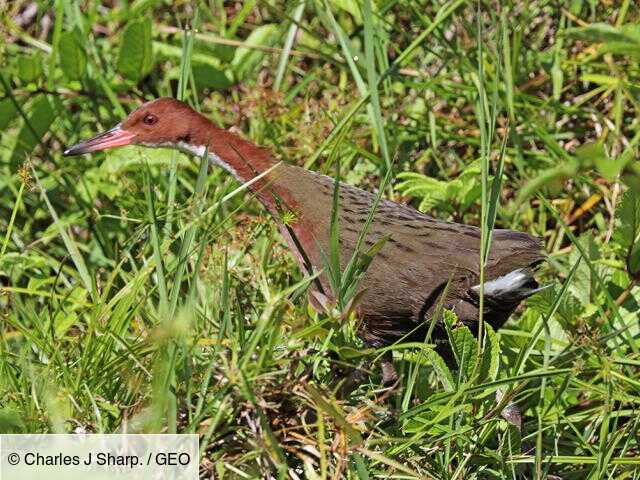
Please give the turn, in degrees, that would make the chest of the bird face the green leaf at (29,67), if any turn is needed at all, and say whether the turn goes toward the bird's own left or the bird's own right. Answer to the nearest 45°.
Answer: approximately 45° to the bird's own right

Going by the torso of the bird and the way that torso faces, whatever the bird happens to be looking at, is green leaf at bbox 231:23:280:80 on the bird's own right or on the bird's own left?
on the bird's own right

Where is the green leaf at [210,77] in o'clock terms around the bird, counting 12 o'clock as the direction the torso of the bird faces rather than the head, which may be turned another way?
The green leaf is roughly at 2 o'clock from the bird.

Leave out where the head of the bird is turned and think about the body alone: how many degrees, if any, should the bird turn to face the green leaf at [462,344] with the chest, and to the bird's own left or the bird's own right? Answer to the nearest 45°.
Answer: approximately 90° to the bird's own left

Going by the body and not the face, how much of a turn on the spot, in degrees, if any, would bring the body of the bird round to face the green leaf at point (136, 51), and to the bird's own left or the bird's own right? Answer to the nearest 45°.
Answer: approximately 45° to the bird's own right

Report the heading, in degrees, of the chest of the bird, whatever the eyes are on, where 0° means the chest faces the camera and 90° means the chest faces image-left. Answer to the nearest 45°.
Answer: approximately 90°

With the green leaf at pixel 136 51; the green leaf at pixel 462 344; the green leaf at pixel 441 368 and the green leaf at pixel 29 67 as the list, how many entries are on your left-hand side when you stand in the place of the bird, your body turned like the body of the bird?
2

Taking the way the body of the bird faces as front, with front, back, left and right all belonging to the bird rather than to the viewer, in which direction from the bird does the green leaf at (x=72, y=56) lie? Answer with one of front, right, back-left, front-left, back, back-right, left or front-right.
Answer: front-right

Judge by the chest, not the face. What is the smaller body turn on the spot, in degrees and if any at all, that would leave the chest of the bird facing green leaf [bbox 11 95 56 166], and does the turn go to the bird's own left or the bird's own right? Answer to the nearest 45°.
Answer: approximately 45° to the bird's own right
